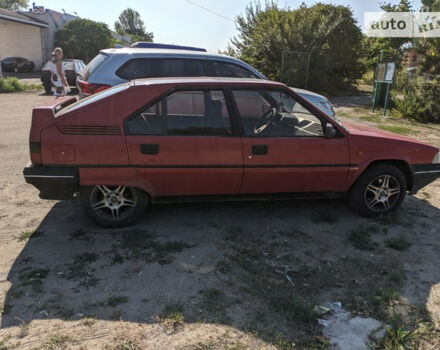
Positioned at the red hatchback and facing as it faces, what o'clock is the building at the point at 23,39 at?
The building is roughly at 8 o'clock from the red hatchback.

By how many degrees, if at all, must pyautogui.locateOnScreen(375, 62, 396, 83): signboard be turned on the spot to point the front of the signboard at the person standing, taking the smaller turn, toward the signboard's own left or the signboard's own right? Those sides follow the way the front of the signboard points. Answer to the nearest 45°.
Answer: approximately 45° to the signboard's own right

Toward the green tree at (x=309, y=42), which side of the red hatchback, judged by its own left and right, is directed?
left

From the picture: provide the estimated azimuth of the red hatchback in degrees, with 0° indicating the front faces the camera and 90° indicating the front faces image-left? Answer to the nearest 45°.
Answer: approximately 270°

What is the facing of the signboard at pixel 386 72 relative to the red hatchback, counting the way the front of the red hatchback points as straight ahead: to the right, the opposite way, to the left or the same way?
to the right

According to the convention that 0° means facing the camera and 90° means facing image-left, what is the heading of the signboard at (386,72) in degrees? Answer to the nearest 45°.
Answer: approximately 0°

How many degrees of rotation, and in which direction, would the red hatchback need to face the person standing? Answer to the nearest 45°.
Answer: approximately 135° to its left

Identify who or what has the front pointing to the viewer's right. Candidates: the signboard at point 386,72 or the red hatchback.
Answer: the red hatchback

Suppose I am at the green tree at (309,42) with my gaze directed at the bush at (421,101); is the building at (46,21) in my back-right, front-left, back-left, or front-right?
back-right

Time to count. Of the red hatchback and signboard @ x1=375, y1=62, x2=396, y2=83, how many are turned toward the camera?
1

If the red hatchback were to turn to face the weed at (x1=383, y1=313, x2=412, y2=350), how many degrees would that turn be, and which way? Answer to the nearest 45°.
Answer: approximately 45° to its right

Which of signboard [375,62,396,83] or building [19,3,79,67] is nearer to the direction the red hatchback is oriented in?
the signboard

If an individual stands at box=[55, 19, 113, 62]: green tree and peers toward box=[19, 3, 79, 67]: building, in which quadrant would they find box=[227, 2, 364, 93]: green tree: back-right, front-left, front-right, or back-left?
back-left

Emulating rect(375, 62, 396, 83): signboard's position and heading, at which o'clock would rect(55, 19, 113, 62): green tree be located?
The green tree is roughly at 4 o'clock from the signboard.
